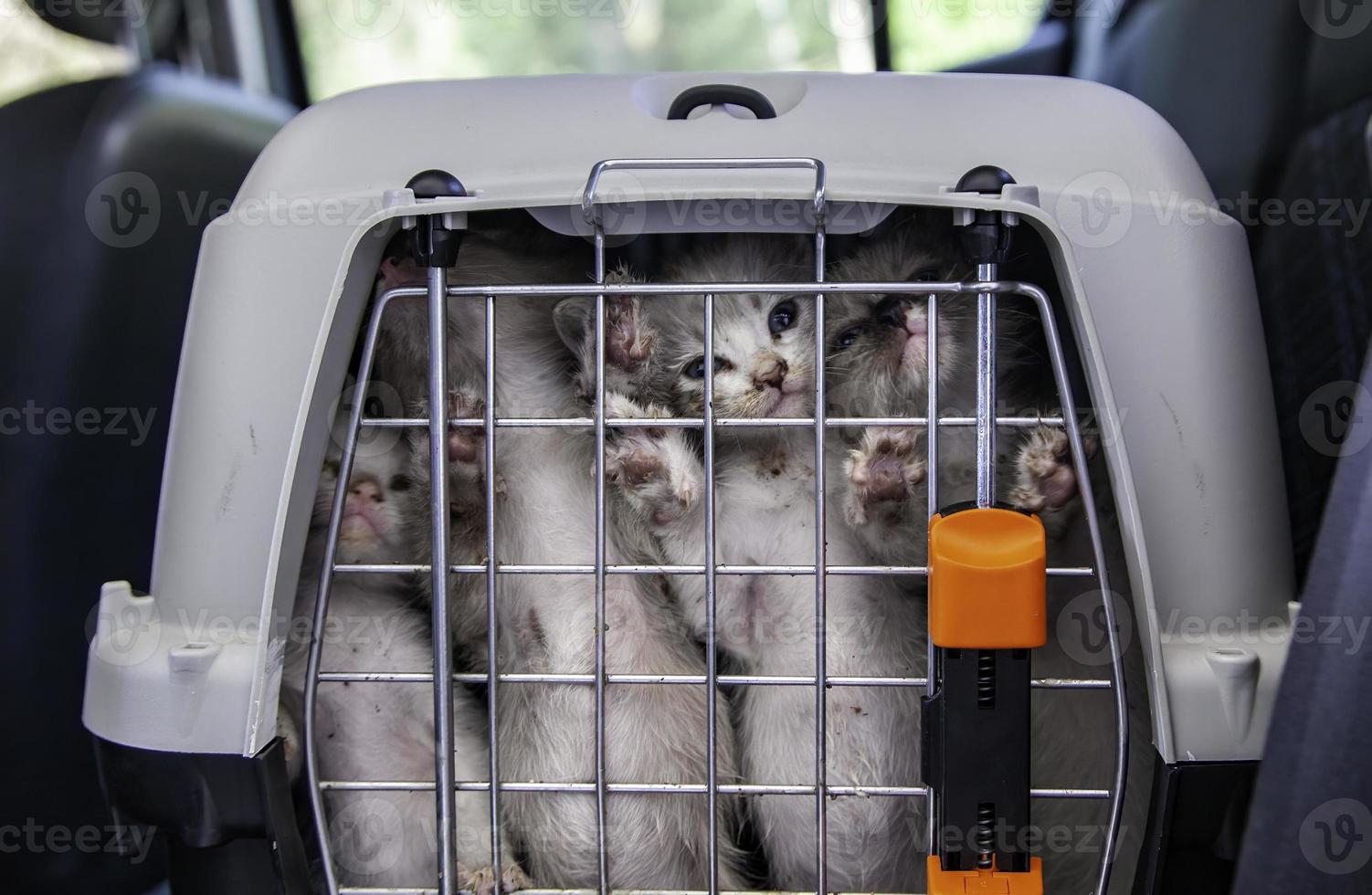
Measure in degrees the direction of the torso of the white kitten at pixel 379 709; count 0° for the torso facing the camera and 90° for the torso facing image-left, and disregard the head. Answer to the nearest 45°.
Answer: approximately 0°

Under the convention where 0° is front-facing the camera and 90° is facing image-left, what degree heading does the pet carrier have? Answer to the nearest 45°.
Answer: approximately 0°
